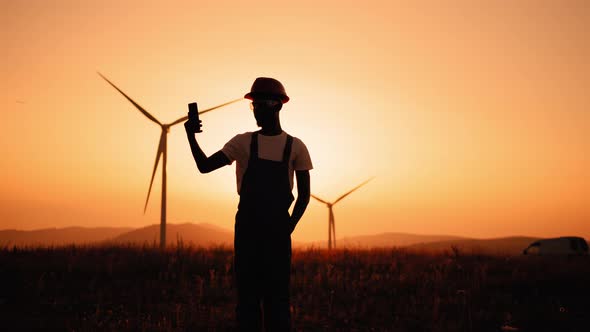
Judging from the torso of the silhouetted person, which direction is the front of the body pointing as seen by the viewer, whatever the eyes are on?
toward the camera
